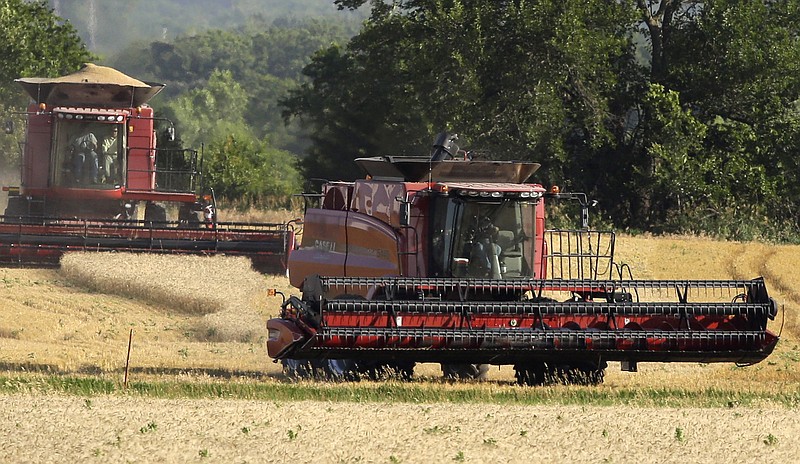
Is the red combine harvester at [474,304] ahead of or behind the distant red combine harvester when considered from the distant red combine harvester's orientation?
ahead

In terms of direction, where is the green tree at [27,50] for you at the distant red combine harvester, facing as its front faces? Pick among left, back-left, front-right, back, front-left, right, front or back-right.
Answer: back

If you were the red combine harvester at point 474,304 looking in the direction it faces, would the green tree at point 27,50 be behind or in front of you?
behind

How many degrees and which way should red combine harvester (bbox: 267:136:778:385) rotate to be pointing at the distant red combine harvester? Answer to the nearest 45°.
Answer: approximately 180°

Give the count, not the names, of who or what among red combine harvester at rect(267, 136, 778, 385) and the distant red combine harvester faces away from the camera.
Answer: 0

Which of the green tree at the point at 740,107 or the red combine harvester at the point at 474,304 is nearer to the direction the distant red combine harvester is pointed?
the red combine harvester

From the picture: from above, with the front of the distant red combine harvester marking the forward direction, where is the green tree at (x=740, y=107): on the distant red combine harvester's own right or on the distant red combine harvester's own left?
on the distant red combine harvester's own left

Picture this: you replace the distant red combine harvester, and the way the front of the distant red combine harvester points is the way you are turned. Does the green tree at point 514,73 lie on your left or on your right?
on your left

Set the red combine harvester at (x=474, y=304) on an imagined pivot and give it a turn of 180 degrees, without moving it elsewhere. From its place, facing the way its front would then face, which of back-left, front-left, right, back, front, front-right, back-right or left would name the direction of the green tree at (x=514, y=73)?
front-right

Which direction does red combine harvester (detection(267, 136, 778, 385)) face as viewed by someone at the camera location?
facing the viewer and to the right of the viewer
